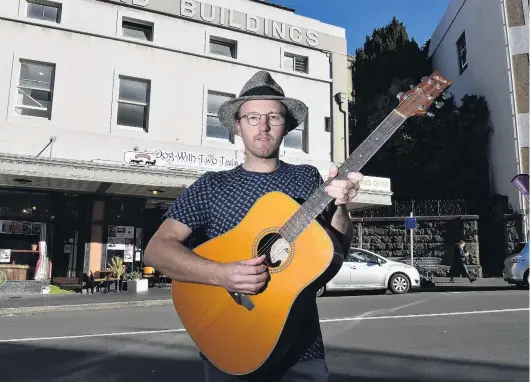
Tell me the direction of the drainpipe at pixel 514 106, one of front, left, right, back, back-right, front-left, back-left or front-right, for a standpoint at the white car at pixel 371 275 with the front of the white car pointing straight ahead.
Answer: front-left

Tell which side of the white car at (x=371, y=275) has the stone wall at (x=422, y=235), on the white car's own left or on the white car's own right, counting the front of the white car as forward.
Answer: on the white car's own left

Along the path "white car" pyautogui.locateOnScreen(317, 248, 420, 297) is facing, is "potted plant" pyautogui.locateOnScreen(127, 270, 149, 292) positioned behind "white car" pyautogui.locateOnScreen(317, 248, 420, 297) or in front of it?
behind

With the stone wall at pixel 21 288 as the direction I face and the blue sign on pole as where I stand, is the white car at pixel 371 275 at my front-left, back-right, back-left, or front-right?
front-left

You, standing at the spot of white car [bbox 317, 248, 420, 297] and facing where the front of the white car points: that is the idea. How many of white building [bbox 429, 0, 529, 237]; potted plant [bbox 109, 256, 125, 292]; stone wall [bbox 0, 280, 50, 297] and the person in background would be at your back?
2

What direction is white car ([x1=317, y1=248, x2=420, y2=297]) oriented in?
to the viewer's right

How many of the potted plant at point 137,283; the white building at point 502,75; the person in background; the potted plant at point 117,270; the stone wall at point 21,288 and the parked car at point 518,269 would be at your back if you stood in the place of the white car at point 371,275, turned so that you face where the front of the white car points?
3

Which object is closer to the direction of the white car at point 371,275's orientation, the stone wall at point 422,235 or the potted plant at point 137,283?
the stone wall

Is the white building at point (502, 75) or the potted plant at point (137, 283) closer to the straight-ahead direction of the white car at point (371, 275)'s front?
the white building

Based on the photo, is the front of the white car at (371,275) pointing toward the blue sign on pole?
no

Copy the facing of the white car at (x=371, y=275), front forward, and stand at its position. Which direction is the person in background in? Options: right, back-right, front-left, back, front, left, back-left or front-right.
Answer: front-left
